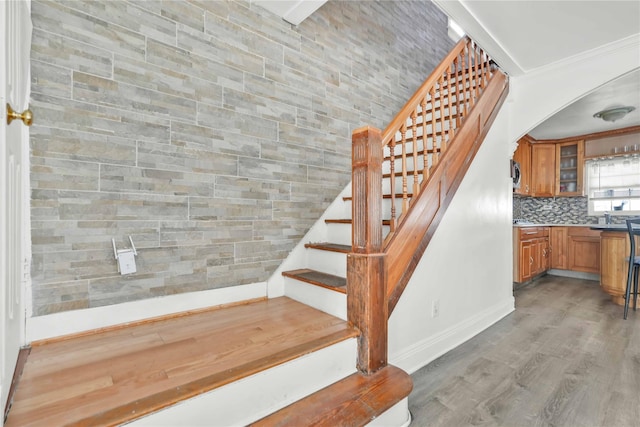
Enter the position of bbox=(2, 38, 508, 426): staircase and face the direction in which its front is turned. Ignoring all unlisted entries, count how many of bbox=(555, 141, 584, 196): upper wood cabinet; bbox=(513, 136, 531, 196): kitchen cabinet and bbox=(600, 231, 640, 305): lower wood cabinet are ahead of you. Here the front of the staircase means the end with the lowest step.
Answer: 0

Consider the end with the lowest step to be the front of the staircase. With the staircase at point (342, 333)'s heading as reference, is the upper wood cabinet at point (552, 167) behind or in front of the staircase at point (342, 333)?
behind

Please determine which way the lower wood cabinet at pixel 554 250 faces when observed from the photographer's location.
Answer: facing the viewer and to the right of the viewer

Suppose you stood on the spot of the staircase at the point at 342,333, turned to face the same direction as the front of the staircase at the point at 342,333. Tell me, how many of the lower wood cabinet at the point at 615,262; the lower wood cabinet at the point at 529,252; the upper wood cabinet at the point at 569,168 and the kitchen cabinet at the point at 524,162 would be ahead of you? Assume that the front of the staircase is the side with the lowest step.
0

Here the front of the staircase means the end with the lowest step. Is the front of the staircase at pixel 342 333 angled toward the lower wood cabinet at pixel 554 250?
no

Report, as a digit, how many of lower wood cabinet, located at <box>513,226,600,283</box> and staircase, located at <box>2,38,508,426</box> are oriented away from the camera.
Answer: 0

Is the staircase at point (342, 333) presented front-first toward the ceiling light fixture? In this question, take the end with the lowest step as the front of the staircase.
no

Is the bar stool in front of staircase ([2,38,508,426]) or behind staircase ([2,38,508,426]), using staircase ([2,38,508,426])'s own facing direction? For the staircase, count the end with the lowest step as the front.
behind

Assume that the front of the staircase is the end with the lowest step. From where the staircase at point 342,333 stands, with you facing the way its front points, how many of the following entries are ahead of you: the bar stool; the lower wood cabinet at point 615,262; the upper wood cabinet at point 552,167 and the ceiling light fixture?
0

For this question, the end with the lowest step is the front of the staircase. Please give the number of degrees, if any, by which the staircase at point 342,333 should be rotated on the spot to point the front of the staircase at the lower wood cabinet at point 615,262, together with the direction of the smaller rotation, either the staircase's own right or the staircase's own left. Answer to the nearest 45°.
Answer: approximately 135° to the staircase's own left

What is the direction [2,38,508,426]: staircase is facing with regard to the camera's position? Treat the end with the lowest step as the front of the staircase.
facing the viewer and to the left of the viewer
